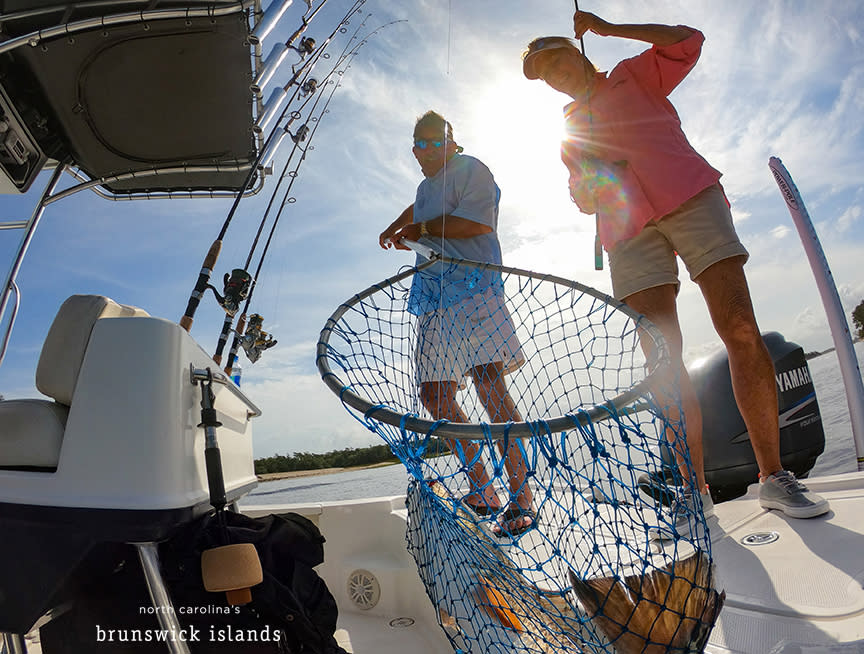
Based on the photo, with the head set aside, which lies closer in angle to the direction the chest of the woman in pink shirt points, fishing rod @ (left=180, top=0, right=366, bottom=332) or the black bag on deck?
the black bag on deck

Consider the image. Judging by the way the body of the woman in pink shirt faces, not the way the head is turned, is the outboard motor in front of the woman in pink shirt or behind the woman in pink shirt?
behind

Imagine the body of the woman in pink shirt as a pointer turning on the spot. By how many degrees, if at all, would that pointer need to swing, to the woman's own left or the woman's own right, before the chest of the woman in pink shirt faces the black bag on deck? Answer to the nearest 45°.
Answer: approximately 45° to the woman's own right

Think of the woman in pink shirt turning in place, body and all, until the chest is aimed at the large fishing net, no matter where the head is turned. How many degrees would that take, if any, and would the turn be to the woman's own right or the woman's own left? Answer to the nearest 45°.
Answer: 0° — they already face it

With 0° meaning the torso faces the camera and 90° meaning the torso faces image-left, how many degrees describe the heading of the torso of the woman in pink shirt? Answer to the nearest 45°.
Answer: approximately 0°

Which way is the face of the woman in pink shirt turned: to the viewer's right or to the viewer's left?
to the viewer's left
